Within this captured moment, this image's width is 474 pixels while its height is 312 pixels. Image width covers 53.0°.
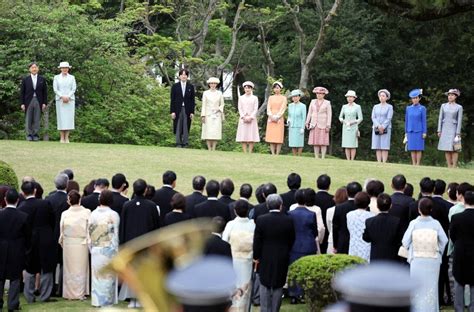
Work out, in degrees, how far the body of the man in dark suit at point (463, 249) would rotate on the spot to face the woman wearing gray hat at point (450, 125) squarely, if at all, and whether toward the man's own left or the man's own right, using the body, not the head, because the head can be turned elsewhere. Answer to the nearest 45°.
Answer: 0° — they already face them

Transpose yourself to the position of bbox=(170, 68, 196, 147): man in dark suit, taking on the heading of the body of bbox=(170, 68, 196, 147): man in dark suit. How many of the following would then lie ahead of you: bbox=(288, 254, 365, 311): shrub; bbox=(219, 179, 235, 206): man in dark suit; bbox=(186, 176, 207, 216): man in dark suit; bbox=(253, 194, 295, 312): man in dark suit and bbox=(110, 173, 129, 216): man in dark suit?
5

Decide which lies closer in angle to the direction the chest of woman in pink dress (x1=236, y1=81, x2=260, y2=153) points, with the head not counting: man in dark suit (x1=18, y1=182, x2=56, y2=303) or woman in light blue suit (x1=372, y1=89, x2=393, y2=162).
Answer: the man in dark suit

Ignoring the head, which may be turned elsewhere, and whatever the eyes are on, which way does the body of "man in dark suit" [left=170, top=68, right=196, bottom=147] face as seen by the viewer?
toward the camera

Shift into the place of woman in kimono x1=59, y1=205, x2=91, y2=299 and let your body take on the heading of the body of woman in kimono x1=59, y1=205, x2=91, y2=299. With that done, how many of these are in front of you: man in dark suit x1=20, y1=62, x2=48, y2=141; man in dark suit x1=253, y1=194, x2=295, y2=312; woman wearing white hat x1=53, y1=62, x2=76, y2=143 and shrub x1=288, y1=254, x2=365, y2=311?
2

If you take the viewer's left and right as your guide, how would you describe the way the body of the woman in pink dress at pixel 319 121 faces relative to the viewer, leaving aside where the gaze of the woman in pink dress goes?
facing the viewer

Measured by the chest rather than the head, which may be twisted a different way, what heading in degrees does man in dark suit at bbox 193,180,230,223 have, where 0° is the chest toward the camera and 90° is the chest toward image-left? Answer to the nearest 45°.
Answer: approximately 180°

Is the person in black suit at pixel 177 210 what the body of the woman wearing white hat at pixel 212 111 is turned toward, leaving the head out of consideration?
yes

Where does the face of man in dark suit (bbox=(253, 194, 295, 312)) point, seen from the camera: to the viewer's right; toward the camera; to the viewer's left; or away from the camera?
away from the camera

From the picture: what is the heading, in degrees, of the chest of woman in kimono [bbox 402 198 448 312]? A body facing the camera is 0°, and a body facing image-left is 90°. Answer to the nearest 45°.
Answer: approximately 180°

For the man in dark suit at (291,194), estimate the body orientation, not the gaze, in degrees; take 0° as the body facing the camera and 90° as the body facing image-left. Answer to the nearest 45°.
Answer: approximately 180°

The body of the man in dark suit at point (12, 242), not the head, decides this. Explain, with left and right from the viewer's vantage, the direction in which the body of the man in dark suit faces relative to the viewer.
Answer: facing away from the viewer

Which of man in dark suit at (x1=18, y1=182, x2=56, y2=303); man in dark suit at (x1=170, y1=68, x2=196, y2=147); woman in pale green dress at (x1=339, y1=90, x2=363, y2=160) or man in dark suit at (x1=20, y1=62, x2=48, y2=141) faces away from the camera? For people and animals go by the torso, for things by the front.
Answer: man in dark suit at (x1=18, y1=182, x2=56, y2=303)

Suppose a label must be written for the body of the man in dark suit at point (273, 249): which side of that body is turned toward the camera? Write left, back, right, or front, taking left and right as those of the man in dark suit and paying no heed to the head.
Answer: back

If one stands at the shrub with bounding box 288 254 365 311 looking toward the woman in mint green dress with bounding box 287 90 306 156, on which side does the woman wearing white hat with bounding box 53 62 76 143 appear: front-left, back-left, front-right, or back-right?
front-left

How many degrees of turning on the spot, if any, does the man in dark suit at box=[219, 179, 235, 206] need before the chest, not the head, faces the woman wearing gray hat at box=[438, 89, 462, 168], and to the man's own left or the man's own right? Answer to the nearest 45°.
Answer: approximately 45° to the man's own right

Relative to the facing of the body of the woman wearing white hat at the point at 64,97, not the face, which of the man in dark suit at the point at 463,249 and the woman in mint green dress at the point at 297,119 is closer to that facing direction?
the man in dark suit

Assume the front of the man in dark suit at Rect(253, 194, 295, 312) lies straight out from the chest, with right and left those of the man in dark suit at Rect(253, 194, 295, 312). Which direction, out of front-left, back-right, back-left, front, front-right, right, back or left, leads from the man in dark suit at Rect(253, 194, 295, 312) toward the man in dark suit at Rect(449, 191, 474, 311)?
right

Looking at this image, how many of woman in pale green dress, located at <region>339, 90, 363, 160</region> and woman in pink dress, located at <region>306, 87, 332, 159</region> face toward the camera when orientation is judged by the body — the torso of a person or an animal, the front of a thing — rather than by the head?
2

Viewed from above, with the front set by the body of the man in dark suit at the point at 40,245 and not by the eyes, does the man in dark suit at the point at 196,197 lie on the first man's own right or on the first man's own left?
on the first man's own right

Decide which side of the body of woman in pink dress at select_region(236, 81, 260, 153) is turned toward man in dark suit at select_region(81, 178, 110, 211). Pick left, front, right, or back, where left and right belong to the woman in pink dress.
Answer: front
